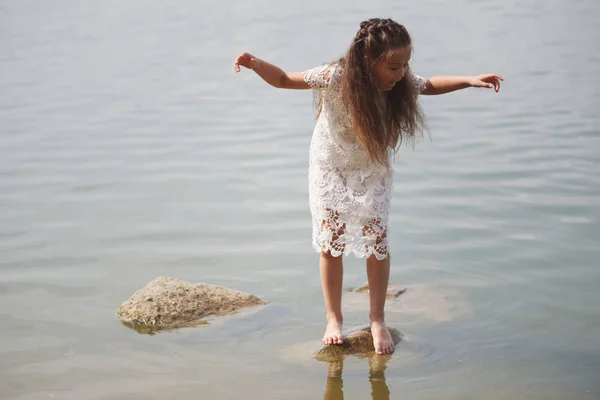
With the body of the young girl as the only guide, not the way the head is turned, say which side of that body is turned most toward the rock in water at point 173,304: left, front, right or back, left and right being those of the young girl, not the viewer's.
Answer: right

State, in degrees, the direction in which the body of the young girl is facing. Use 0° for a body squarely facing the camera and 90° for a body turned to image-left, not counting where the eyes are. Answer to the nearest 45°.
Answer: approximately 0°
